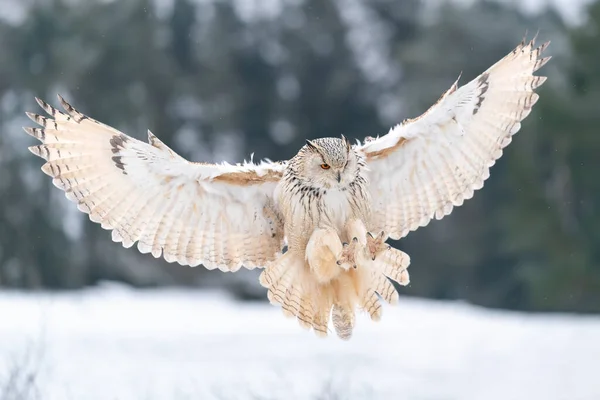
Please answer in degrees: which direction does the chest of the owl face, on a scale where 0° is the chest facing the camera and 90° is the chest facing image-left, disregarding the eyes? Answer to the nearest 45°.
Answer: approximately 315°
